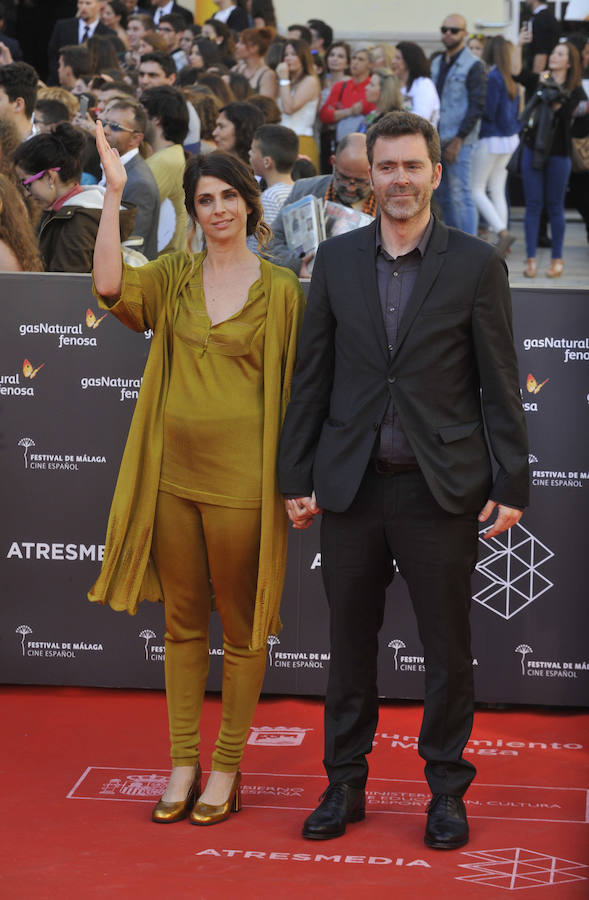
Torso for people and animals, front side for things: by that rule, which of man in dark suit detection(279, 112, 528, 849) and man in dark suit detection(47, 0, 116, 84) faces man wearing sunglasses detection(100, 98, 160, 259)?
man in dark suit detection(47, 0, 116, 84)

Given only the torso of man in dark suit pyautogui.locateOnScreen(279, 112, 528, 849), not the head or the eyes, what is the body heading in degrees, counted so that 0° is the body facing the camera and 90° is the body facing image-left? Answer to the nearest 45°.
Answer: approximately 0°

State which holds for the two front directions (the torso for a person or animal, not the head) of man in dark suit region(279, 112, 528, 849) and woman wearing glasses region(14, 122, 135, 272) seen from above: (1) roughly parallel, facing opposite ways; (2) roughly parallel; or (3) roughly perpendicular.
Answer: roughly perpendicular

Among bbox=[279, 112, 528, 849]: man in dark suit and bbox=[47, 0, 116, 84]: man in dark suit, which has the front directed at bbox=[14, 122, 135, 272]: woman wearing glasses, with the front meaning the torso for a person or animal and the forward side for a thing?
bbox=[47, 0, 116, 84]: man in dark suit

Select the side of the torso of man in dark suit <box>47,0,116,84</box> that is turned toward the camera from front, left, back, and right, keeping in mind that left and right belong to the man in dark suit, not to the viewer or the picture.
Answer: front

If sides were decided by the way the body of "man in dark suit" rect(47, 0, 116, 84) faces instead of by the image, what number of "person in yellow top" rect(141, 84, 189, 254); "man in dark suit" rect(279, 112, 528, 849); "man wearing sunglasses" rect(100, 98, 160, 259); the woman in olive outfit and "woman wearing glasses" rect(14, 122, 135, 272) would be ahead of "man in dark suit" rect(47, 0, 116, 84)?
5

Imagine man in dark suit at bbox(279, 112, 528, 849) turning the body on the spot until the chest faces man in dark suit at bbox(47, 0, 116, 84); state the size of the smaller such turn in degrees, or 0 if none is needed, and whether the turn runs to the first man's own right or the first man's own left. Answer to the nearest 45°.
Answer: approximately 180°

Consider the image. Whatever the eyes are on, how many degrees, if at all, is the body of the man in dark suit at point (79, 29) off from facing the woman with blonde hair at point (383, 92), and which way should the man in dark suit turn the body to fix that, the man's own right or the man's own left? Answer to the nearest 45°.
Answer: approximately 45° to the man's own left

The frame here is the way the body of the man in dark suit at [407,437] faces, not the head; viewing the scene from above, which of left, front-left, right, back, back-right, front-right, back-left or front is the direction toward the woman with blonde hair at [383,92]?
back
